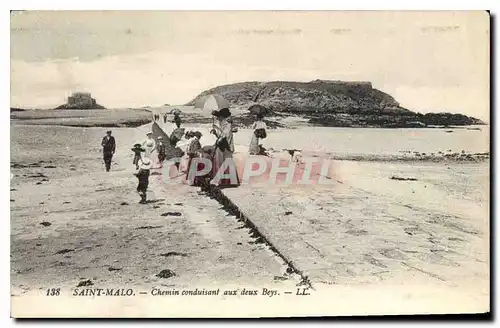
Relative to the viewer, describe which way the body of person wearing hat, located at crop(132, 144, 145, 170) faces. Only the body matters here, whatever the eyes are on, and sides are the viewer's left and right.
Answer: facing the viewer

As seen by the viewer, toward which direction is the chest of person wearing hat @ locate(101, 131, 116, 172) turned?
toward the camera
